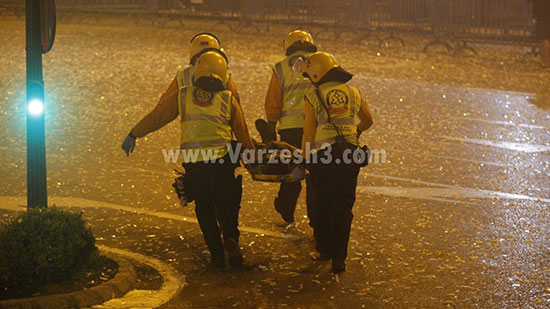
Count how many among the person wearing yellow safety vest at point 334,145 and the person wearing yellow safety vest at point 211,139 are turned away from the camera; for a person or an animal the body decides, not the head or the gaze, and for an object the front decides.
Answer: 2

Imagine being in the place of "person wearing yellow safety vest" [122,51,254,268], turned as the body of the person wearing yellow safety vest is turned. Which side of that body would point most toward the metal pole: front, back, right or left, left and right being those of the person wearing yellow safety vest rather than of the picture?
left

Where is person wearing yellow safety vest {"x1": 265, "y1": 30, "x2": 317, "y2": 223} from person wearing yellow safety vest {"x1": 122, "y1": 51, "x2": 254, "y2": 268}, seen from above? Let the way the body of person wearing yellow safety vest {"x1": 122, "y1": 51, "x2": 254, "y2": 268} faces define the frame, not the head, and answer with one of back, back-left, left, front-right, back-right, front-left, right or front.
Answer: front-right

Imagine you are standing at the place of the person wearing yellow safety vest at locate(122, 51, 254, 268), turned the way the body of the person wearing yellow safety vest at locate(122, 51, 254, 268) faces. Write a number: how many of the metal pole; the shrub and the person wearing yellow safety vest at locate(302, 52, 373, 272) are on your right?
1

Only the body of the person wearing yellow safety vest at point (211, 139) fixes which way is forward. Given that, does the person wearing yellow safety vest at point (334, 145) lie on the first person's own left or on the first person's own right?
on the first person's own right

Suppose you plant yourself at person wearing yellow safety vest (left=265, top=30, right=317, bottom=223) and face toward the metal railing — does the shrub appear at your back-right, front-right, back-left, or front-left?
back-left

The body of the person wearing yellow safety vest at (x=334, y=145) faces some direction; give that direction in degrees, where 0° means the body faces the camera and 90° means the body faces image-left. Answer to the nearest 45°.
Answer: approximately 180°

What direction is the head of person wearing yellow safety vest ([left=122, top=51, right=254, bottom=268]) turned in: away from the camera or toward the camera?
away from the camera

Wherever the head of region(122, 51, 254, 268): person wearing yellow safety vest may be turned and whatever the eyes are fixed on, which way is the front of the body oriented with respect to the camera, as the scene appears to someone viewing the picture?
away from the camera

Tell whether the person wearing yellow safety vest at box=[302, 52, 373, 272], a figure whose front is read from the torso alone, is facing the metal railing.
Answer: yes
